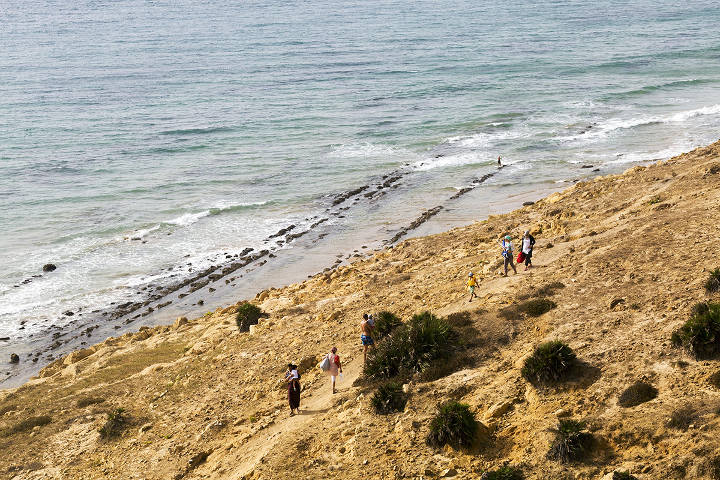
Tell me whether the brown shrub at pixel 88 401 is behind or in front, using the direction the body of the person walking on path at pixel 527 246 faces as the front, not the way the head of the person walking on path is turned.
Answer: in front

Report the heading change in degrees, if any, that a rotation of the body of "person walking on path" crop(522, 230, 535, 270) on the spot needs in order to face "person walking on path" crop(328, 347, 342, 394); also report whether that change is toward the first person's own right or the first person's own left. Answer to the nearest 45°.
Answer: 0° — they already face them

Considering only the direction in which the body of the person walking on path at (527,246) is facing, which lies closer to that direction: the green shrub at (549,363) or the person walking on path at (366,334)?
the person walking on path

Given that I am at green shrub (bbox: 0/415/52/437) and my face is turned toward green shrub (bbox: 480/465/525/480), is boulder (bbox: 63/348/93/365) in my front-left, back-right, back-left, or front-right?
back-left

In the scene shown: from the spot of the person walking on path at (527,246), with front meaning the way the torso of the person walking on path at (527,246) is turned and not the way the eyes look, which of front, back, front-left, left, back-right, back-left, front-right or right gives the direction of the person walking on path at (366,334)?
front

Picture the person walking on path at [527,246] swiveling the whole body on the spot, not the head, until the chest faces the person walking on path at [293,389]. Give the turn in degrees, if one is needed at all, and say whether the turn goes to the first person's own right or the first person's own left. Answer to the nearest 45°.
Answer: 0° — they already face them

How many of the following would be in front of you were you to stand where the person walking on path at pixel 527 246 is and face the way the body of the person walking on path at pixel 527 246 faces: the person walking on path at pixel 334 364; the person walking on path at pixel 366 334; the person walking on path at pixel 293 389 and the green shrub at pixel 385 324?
4

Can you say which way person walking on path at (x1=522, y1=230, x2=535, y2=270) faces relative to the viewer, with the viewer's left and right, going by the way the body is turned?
facing the viewer and to the left of the viewer
